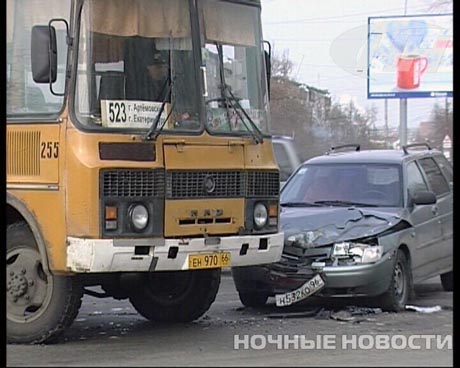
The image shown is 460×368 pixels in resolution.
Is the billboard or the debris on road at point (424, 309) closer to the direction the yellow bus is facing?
the debris on road

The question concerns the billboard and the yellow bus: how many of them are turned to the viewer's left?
0

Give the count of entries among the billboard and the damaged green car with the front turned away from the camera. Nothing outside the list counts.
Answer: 0

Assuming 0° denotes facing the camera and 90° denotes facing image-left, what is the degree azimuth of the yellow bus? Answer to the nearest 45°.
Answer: approximately 315°

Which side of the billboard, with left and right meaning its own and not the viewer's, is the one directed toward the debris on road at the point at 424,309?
front

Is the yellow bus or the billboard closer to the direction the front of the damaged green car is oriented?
the yellow bus

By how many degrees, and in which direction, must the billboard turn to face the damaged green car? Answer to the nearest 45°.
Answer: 0° — it already faces it

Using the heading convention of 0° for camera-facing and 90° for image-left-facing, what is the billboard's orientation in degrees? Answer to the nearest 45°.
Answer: approximately 0°
